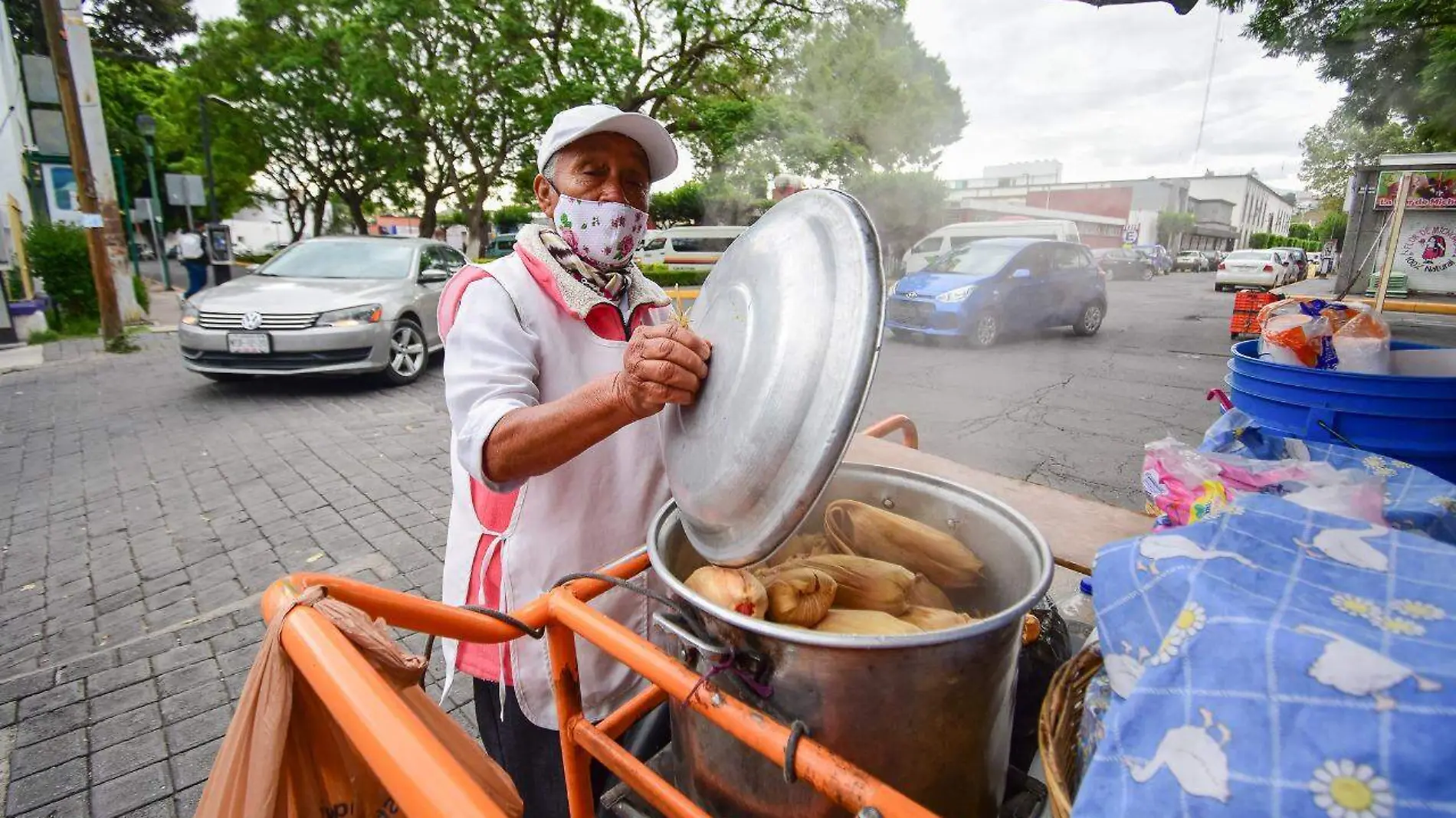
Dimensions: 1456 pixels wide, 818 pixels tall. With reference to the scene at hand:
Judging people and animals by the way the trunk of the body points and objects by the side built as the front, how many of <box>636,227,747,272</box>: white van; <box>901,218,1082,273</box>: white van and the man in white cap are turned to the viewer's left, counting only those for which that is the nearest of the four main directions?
2

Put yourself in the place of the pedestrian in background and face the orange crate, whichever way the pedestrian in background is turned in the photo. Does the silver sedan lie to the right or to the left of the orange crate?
right

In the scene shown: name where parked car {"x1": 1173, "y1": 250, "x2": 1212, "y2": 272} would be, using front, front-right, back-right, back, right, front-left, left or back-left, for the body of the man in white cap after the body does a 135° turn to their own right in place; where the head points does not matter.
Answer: back-right

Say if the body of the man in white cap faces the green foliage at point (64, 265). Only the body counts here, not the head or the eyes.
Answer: no

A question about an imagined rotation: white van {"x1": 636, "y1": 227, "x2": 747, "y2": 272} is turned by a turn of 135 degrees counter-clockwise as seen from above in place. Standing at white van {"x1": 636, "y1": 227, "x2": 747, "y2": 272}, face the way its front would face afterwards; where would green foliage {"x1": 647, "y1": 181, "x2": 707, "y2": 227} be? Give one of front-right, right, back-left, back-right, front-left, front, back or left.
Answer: back-left

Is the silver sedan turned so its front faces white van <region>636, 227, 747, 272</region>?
no

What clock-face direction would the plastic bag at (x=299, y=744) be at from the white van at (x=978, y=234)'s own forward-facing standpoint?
The plastic bag is roughly at 9 o'clock from the white van.

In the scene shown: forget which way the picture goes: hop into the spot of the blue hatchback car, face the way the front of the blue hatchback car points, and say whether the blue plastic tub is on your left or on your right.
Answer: on your left

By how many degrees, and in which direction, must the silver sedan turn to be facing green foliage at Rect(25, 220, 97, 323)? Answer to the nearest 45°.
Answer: approximately 90° to its right

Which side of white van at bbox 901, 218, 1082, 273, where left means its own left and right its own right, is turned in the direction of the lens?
left

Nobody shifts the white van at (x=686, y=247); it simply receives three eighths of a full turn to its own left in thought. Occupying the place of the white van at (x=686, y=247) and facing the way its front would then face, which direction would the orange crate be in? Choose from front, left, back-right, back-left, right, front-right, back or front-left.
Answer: front

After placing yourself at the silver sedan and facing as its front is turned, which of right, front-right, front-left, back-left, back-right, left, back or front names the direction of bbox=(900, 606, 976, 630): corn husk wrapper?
front-left

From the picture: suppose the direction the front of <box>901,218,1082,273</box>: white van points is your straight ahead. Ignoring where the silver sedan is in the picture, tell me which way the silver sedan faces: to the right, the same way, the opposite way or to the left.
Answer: to the left

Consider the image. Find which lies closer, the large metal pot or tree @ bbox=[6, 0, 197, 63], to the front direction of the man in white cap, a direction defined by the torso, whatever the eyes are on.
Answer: the large metal pot

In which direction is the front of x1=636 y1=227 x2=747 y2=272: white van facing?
to the viewer's left

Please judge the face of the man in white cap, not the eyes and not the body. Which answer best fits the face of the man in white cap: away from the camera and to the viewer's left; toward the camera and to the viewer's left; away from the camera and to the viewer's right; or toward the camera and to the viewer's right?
toward the camera and to the viewer's right

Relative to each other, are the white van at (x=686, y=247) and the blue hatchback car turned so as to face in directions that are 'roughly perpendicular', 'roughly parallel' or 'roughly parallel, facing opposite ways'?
roughly parallel

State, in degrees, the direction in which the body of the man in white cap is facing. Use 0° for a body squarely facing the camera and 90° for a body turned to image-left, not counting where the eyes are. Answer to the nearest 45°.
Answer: approximately 315°

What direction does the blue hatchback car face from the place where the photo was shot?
facing the viewer and to the left of the viewer
